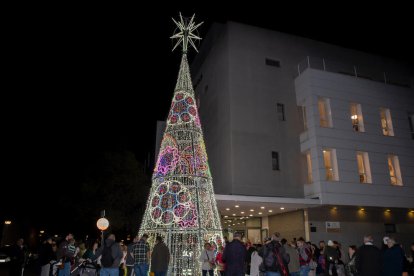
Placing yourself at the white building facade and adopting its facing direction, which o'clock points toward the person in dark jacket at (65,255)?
The person in dark jacket is roughly at 12 o'clock from the white building facade.

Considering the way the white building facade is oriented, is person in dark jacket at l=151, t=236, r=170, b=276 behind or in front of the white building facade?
in front

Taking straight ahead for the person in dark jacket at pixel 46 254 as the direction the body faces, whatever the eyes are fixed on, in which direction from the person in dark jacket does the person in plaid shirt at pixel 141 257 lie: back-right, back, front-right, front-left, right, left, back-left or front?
front-right

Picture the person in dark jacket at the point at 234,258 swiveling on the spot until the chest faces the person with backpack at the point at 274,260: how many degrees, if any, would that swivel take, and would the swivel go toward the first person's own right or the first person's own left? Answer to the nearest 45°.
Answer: approximately 90° to the first person's own right

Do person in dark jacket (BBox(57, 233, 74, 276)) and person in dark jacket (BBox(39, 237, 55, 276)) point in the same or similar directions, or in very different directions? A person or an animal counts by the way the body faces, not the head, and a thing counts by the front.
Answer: same or similar directions

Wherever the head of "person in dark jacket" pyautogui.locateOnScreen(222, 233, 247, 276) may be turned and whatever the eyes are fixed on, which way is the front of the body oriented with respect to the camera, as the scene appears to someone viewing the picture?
away from the camera

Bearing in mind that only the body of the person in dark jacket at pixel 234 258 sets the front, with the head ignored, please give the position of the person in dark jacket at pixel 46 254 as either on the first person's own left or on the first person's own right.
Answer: on the first person's own left

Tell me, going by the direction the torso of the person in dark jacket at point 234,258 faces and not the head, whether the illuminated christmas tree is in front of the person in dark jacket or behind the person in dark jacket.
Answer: in front

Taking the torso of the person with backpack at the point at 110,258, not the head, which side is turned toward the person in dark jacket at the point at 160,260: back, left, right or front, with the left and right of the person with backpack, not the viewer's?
right

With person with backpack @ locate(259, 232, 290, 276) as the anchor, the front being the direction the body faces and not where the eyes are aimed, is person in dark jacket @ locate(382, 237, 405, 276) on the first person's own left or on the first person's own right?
on the first person's own right

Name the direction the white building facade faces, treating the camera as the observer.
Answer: facing the viewer and to the left of the viewer

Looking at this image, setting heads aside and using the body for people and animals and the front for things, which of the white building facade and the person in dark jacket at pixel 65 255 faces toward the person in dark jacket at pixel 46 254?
the white building facade

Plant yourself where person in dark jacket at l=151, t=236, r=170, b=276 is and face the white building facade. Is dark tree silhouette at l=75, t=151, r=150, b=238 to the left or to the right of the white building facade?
left

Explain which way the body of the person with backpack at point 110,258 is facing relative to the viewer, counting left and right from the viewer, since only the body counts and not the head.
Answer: facing away from the viewer

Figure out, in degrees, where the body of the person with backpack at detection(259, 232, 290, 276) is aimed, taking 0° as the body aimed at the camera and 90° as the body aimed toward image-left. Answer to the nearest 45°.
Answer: approximately 180°

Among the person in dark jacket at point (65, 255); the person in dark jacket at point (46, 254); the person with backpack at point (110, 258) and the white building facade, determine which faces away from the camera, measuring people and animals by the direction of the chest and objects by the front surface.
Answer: the person with backpack
